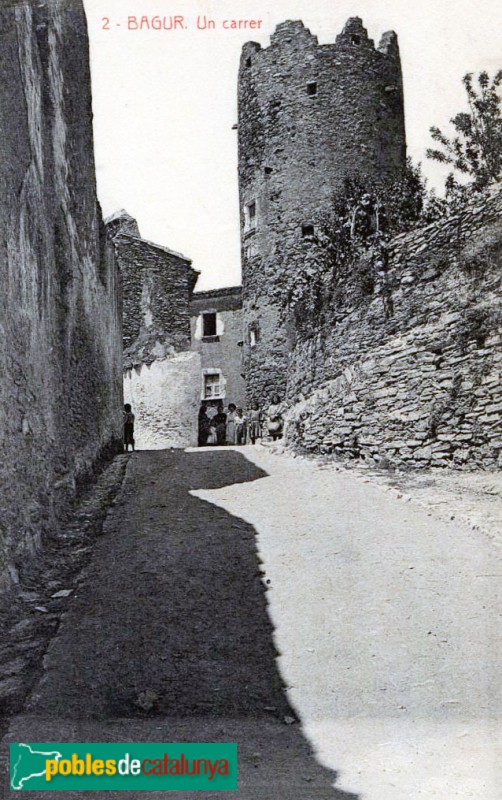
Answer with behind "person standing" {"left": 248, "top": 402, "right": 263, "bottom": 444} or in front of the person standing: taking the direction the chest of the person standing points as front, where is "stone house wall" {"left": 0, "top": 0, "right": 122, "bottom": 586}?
in front

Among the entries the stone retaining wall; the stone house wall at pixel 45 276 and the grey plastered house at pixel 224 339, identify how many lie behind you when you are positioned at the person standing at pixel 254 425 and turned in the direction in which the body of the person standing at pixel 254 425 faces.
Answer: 1

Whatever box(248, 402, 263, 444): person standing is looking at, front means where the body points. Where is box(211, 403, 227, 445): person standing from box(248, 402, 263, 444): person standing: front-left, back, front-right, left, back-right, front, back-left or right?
right

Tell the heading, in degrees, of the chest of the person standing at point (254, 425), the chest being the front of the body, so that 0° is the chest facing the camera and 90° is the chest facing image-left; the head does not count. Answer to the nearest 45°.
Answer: approximately 0°

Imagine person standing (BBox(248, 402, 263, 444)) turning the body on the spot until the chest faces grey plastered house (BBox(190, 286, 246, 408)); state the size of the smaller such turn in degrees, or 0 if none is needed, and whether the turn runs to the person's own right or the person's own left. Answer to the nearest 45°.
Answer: approximately 180°
